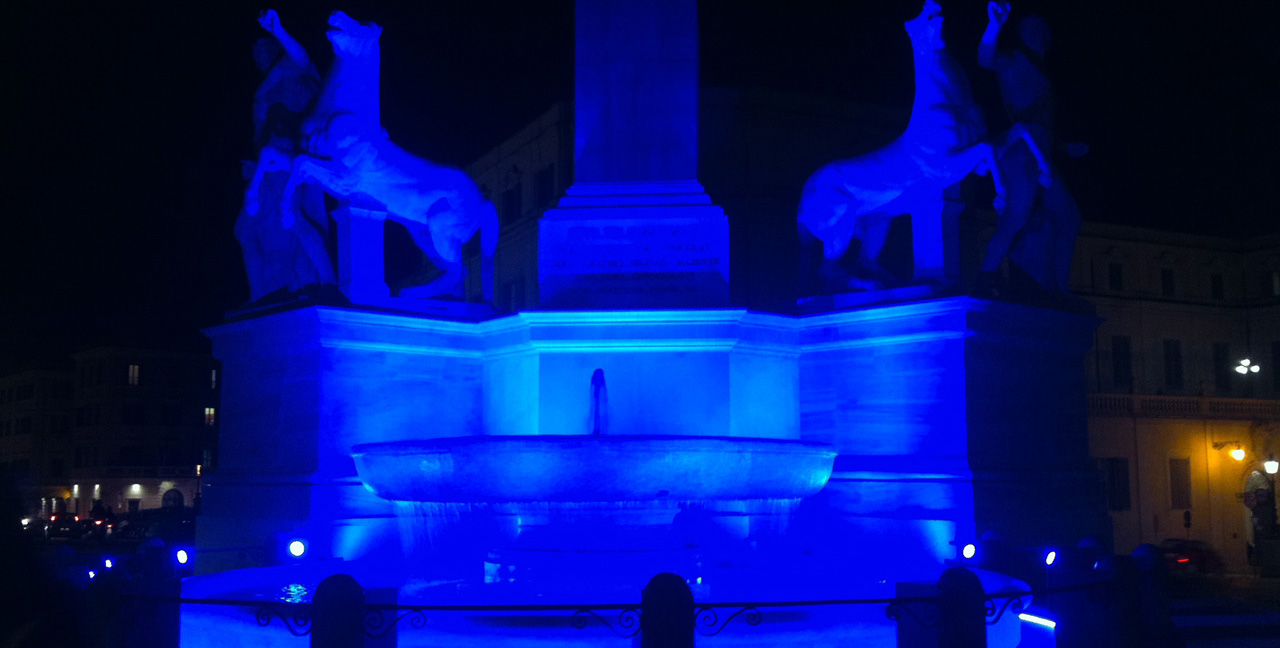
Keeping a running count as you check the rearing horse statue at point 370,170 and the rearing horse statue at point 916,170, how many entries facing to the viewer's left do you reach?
1

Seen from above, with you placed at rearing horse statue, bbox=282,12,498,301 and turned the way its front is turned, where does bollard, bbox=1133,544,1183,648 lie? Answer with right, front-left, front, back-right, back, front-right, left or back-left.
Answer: back-left

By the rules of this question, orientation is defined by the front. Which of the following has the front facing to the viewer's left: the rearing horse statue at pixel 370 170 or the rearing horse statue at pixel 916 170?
the rearing horse statue at pixel 370 170

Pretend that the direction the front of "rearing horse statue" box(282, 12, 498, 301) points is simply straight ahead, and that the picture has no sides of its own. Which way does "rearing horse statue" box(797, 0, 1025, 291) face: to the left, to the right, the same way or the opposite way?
the opposite way

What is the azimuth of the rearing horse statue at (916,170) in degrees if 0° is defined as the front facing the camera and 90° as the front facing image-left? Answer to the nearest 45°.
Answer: approximately 270°

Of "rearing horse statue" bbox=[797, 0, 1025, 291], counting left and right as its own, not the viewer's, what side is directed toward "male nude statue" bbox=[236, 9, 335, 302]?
back

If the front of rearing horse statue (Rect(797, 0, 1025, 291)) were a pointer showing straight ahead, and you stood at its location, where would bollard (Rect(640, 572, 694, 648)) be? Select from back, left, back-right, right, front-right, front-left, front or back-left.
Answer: right

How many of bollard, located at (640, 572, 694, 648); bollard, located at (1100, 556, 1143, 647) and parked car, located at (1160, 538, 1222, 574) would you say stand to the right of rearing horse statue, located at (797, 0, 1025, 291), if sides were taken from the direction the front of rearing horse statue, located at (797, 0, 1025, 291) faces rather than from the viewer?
2

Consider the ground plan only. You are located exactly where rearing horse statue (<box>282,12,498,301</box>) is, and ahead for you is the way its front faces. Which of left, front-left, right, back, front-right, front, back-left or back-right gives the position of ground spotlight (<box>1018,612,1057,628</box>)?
back-left

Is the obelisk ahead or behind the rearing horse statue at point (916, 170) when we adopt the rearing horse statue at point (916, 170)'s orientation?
behind

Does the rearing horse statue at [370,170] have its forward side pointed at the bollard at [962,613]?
no

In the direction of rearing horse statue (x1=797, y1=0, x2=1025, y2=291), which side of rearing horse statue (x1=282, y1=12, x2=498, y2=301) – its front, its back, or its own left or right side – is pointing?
back

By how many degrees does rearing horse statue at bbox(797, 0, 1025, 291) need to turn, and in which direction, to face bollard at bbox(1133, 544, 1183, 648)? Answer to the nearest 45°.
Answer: approximately 90° to its right

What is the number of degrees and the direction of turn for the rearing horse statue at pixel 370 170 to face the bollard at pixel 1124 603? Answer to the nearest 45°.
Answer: approximately 135° to its left

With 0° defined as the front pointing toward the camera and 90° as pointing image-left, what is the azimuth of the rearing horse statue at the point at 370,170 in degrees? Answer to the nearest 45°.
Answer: approximately 90°

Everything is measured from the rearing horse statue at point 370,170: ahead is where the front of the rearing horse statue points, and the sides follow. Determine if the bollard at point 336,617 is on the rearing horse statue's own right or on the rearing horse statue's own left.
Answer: on the rearing horse statue's own left

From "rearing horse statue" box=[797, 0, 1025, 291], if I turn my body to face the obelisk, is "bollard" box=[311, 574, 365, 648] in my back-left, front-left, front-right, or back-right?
front-left
